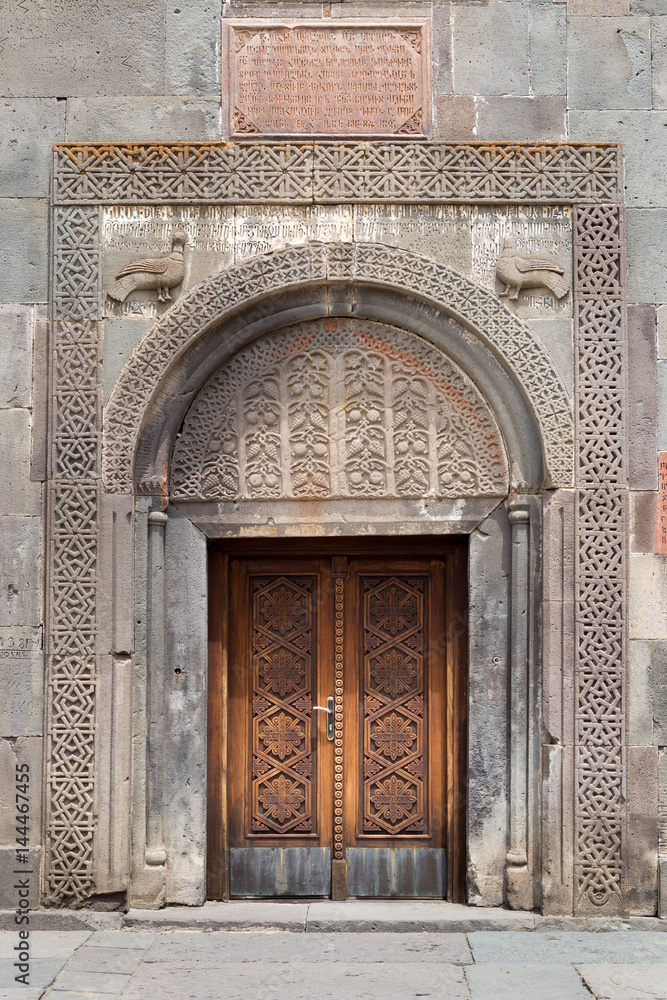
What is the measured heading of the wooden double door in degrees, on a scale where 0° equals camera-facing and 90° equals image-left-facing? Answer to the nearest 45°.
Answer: approximately 0°

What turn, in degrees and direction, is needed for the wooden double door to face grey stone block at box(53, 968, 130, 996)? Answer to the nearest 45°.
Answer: approximately 45° to its right

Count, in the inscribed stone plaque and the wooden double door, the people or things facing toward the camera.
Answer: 2

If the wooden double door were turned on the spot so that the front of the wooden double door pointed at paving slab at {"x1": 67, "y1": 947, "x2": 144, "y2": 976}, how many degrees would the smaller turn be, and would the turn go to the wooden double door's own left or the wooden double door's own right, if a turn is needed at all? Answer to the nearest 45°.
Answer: approximately 45° to the wooden double door's own right
